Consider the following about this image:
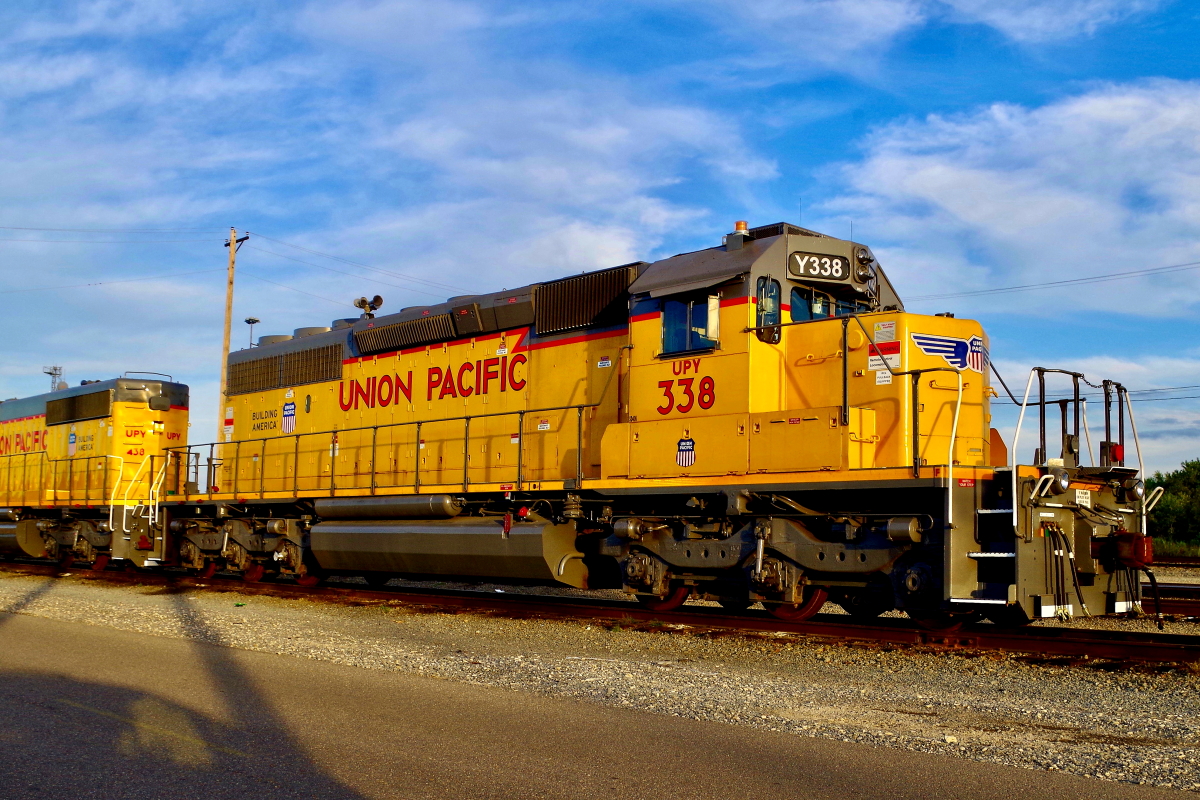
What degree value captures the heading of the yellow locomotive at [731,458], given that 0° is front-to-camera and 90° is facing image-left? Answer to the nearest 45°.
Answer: approximately 315°

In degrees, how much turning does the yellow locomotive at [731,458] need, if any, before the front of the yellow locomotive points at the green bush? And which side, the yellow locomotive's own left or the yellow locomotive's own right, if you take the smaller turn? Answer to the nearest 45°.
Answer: approximately 90° to the yellow locomotive's own left
